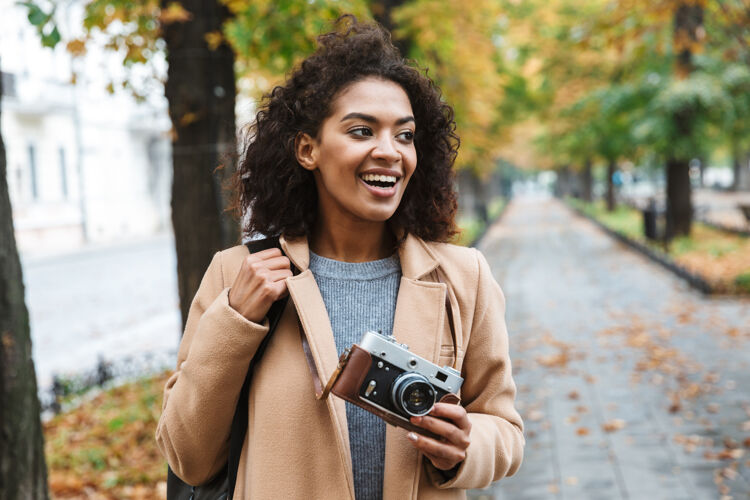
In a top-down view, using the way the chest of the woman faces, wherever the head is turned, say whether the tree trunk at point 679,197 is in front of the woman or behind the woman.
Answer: behind

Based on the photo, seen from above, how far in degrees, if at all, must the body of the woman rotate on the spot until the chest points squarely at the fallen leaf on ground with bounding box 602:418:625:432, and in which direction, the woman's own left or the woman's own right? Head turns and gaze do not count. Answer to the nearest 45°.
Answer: approximately 135° to the woman's own left

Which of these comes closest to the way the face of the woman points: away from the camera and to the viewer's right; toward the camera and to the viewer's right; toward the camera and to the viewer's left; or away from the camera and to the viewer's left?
toward the camera and to the viewer's right

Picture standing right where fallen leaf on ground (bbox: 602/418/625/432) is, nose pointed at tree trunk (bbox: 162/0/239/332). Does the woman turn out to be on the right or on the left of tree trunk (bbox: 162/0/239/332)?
left

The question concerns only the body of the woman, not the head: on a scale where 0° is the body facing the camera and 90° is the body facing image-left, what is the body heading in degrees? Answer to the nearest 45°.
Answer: approximately 0°

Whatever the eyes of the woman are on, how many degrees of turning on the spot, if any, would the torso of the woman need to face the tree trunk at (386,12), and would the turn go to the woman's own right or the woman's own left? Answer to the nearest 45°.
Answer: approximately 180°

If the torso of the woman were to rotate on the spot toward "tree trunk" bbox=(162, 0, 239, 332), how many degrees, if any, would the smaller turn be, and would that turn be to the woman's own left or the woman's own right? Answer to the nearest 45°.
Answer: approximately 180°

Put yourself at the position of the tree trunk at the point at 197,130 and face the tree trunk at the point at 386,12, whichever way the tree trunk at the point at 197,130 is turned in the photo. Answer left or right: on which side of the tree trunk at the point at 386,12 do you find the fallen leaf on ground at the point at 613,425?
right
